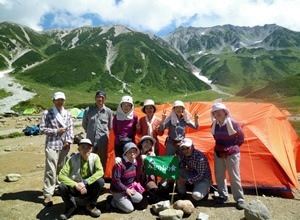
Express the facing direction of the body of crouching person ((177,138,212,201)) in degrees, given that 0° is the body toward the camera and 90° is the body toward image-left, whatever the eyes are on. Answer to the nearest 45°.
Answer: approximately 45°

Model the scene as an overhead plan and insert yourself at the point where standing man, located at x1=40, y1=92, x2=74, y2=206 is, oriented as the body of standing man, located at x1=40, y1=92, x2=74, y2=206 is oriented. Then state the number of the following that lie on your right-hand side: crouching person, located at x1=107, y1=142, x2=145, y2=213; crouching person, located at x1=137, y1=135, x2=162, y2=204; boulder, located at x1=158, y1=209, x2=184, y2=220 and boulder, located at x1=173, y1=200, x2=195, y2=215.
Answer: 0

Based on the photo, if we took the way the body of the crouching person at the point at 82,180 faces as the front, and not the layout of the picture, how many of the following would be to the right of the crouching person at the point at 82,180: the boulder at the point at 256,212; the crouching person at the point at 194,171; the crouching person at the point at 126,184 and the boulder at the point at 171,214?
0

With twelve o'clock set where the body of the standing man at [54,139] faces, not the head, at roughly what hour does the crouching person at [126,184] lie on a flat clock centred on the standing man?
The crouching person is roughly at 10 o'clock from the standing man.

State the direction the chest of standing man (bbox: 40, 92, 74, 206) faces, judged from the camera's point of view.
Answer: toward the camera

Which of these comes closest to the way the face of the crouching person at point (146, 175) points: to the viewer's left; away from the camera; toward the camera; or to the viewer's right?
toward the camera

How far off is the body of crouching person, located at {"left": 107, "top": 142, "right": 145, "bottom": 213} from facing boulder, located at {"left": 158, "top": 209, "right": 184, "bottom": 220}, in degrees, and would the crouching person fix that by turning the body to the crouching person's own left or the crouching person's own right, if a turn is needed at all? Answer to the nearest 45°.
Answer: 0° — they already face it

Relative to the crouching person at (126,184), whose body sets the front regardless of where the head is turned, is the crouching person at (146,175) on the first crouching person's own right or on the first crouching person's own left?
on the first crouching person's own left

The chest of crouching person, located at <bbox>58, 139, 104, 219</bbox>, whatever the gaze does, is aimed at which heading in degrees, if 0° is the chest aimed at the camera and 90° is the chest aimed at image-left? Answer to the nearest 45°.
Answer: approximately 0°

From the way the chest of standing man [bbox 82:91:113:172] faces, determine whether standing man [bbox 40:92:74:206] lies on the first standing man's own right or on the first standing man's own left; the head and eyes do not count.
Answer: on the first standing man's own right

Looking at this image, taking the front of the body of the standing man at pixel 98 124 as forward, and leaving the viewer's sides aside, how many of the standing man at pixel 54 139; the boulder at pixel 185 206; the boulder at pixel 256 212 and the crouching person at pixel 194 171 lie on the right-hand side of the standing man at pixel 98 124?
1

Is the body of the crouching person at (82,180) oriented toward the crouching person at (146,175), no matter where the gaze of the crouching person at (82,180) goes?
no

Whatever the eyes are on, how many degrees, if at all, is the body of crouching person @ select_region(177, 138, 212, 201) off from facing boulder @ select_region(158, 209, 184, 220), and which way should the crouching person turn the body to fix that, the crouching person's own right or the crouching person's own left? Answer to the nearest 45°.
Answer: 0° — they already face it

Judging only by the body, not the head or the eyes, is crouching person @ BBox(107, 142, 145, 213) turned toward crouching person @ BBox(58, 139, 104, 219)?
no

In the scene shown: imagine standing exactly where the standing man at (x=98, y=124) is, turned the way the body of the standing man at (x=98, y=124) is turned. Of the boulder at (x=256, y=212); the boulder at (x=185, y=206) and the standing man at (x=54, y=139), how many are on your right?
1

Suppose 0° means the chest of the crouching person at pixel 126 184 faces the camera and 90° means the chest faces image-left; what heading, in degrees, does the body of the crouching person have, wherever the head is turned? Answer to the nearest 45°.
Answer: approximately 315°

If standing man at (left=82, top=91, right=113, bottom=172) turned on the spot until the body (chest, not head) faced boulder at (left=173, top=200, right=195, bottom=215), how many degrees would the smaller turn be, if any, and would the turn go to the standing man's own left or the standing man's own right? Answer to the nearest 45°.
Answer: approximately 45° to the standing man's own left

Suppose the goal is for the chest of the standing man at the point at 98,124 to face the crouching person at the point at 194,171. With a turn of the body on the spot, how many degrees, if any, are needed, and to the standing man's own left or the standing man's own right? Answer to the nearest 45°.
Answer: approximately 90° to the standing man's own left

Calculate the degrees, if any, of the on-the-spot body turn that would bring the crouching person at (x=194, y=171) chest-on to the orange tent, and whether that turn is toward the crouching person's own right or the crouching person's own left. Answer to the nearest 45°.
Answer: approximately 180°
